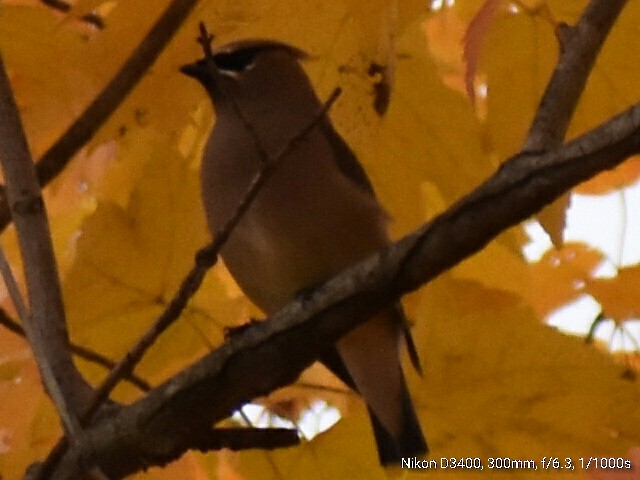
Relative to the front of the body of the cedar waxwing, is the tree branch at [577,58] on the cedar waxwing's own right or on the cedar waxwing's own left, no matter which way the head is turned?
on the cedar waxwing's own left

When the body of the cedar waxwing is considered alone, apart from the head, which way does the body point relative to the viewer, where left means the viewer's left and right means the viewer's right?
facing the viewer and to the left of the viewer
